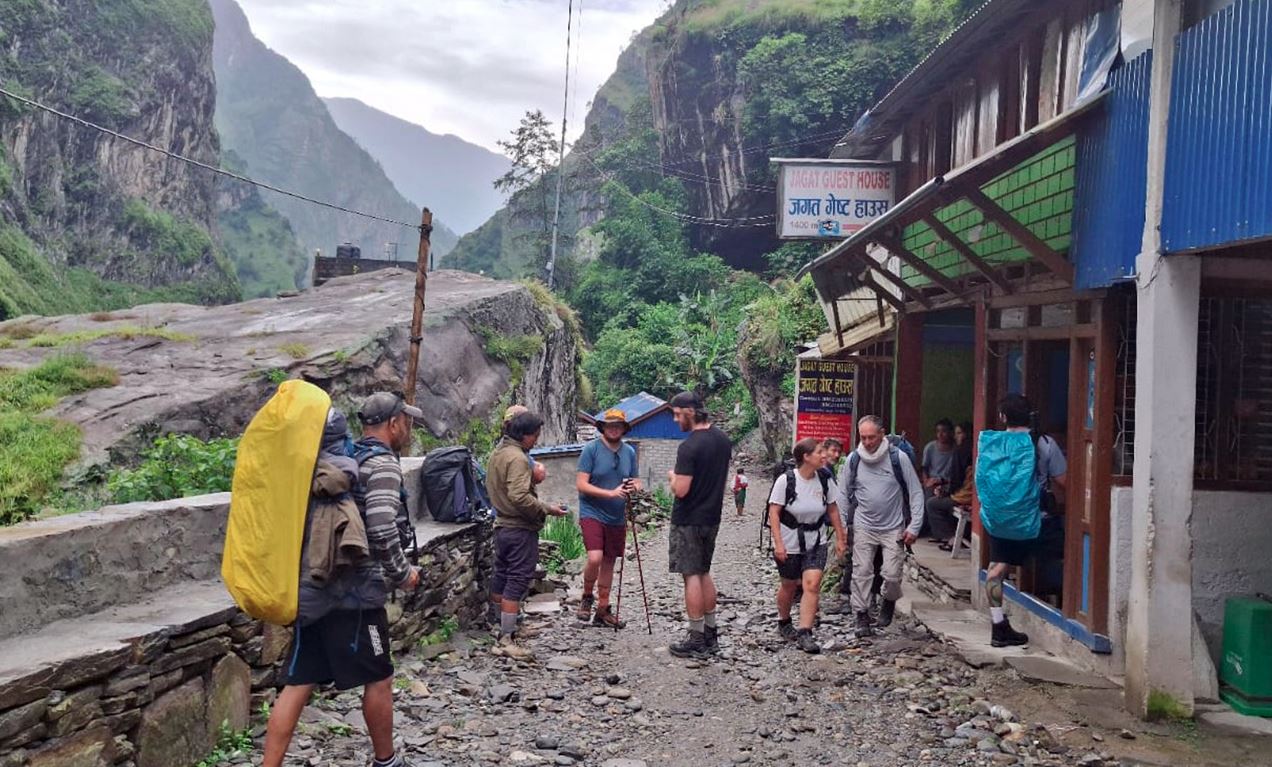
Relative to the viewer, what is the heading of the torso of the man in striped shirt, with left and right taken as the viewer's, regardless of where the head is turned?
facing to the right of the viewer

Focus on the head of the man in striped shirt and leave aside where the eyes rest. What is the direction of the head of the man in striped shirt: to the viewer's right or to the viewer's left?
to the viewer's right

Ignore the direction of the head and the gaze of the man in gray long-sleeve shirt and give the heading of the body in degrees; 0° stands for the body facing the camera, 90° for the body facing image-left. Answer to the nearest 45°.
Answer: approximately 0°

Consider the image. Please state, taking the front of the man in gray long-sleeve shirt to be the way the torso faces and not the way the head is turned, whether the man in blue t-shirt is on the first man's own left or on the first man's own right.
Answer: on the first man's own right

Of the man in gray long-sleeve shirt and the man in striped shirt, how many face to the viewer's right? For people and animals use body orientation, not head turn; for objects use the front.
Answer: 1

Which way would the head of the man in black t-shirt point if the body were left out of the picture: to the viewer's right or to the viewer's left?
to the viewer's left
